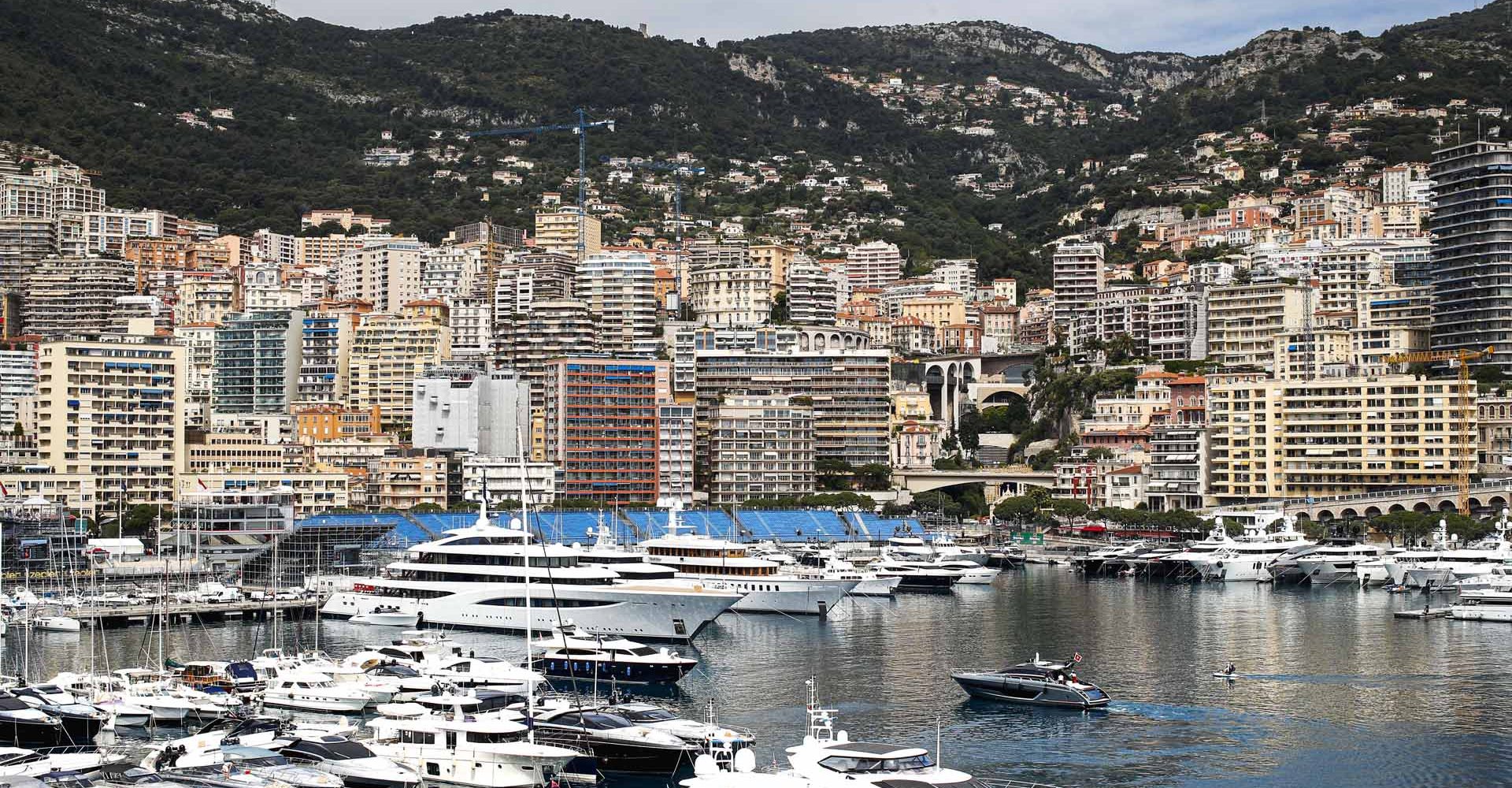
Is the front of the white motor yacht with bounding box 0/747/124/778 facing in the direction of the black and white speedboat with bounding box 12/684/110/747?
no

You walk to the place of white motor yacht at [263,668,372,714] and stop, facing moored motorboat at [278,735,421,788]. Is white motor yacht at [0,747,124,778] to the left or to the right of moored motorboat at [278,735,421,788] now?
right

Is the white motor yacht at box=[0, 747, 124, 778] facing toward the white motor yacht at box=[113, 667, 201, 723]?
no
